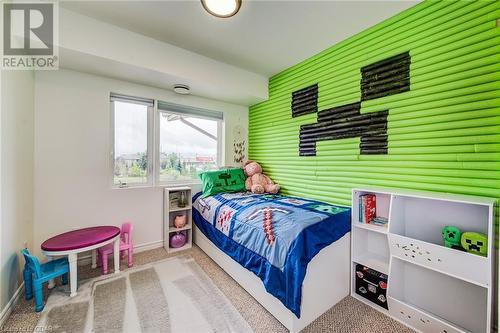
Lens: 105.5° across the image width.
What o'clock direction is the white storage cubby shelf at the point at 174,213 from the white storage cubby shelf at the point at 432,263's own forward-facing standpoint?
the white storage cubby shelf at the point at 174,213 is roughly at 1 o'clock from the white storage cubby shelf at the point at 432,263.

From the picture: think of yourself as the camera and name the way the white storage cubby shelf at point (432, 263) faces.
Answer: facing the viewer and to the left of the viewer

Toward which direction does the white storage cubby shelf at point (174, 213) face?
toward the camera

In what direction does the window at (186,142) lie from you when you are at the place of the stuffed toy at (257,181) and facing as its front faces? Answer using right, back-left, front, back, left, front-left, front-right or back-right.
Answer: back-right

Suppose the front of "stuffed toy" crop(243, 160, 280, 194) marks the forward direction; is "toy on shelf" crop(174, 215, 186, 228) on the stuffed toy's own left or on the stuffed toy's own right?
on the stuffed toy's own right

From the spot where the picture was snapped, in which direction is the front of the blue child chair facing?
facing away from the viewer and to the right of the viewer

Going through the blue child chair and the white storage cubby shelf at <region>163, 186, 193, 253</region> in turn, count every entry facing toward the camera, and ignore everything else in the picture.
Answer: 1

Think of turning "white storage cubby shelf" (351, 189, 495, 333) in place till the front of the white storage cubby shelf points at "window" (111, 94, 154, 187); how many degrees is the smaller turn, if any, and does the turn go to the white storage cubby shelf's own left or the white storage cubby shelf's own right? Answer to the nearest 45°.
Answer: approximately 45° to the white storage cubby shelf's own right

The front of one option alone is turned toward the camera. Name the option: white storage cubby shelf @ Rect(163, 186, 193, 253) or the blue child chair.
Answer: the white storage cubby shelf
